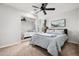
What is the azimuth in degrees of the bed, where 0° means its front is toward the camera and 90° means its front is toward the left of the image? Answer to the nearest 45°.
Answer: approximately 45°
